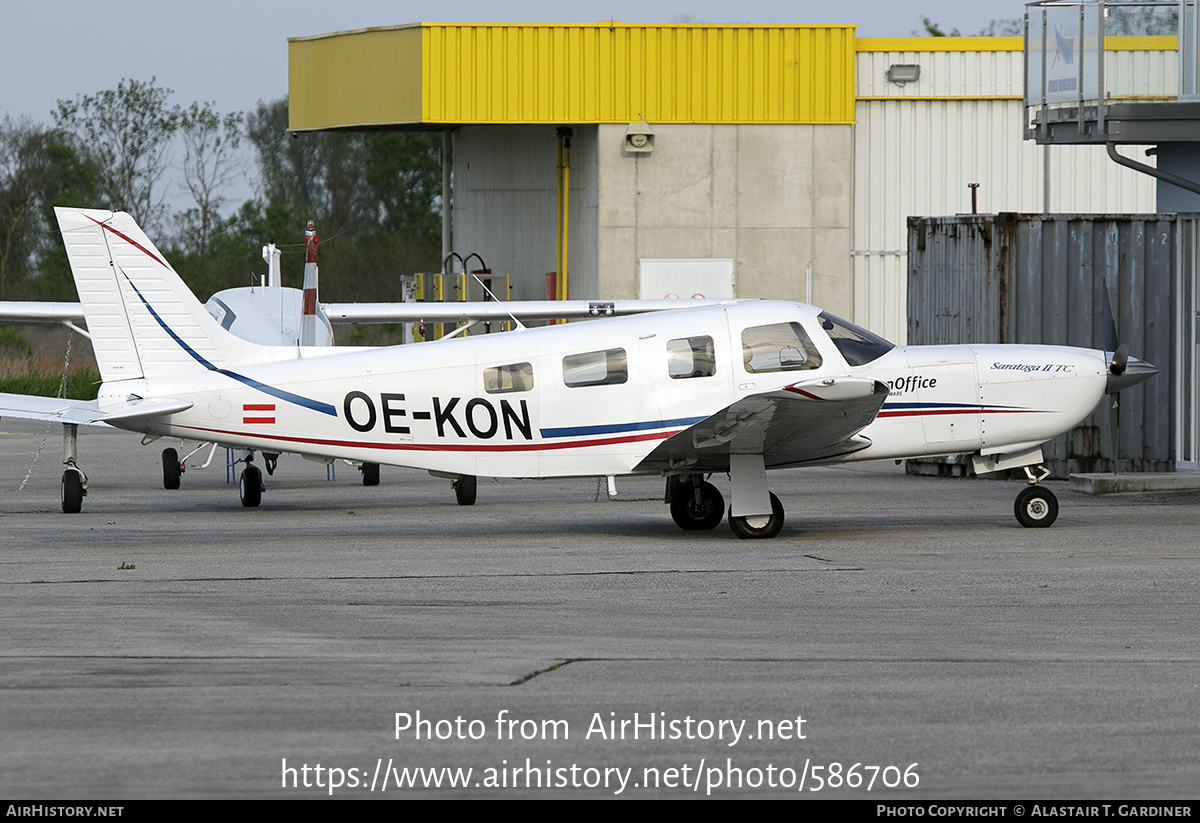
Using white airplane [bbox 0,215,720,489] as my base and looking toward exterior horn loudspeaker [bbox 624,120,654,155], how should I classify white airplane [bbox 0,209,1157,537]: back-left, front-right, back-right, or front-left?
back-right

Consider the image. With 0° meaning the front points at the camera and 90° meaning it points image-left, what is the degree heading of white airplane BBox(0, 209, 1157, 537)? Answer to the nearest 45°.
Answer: approximately 270°

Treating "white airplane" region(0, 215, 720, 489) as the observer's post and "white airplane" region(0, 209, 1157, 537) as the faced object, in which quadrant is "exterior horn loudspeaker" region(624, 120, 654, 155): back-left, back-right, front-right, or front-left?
back-left

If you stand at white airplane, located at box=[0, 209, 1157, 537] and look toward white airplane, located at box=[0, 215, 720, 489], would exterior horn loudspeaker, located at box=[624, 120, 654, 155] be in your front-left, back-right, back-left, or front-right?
front-right

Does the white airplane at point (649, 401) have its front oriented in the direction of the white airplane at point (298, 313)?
no

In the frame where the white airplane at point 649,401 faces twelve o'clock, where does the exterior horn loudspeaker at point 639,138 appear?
The exterior horn loudspeaker is roughly at 9 o'clock from the white airplane.
